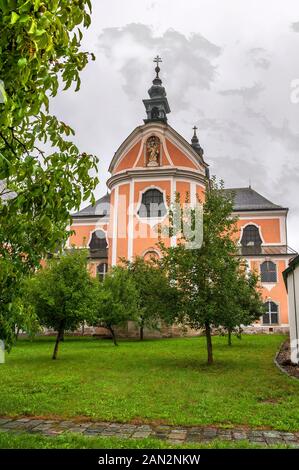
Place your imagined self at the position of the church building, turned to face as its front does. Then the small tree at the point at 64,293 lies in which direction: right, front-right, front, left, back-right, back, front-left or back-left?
front

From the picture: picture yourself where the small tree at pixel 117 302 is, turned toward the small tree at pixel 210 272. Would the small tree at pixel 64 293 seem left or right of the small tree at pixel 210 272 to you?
right

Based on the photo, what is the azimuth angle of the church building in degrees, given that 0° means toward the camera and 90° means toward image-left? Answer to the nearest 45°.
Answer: approximately 0°

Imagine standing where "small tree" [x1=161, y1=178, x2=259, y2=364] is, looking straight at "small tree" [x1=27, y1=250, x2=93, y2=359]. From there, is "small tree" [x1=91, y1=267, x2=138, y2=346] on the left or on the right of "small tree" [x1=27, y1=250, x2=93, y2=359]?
right

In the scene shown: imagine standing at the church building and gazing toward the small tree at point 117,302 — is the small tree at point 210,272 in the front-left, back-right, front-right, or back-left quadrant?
front-left

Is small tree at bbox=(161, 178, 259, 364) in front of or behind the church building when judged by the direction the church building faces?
in front
